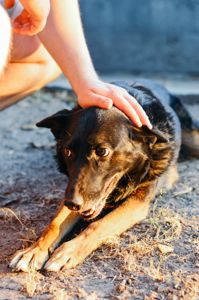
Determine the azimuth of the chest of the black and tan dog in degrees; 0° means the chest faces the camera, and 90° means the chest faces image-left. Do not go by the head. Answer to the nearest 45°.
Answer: approximately 45°
